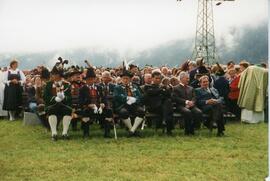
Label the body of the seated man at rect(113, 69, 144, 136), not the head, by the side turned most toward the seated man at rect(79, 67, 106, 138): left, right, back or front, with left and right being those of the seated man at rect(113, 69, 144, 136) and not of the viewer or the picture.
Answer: right

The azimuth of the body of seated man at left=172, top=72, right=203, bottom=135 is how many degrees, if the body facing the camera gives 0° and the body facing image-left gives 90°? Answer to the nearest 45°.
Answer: approximately 315°

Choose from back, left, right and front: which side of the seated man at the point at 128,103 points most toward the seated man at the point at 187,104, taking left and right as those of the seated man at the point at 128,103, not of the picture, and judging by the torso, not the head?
left

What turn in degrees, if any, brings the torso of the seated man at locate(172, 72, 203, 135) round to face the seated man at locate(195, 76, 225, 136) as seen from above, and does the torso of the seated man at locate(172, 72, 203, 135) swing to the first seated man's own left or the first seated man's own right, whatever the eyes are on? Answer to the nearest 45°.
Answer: approximately 45° to the first seated man's own left

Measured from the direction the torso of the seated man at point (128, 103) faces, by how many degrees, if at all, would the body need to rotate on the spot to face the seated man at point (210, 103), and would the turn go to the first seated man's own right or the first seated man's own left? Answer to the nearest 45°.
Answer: approximately 90° to the first seated man's own left

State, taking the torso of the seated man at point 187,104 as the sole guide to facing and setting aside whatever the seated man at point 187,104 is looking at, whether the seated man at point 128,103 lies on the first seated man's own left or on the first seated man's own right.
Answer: on the first seated man's own right

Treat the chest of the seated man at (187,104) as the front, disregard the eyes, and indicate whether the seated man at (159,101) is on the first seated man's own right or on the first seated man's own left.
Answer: on the first seated man's own right

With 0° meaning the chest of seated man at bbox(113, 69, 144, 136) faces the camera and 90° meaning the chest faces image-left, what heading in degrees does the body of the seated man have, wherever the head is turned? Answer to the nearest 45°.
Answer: approximately 0°
